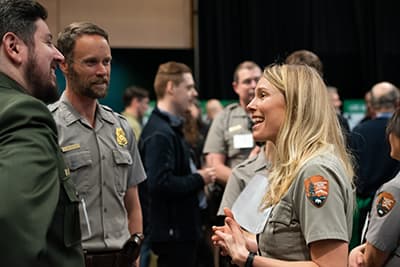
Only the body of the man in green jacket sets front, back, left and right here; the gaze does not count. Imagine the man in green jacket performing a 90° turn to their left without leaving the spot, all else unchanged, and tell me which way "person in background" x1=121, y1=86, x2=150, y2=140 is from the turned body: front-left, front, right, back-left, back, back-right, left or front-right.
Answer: front

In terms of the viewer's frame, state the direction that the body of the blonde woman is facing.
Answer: to the viewer's left

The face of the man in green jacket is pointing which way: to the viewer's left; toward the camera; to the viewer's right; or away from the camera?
to the viewer's right

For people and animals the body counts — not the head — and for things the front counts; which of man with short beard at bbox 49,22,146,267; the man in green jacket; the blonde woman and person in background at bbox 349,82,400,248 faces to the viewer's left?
the blonde woman

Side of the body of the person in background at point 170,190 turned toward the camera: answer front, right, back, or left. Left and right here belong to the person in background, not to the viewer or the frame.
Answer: right

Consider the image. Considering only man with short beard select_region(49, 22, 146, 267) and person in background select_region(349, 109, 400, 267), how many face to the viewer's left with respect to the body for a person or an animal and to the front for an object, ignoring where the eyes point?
1

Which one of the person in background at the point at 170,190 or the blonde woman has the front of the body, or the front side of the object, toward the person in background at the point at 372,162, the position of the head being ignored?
the person in background at the point at 170,190

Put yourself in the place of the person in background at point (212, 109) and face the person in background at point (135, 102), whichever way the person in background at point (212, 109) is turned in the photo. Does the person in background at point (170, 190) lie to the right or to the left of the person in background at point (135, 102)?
left

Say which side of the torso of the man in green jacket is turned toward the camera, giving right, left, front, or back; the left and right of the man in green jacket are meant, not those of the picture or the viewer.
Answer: right
